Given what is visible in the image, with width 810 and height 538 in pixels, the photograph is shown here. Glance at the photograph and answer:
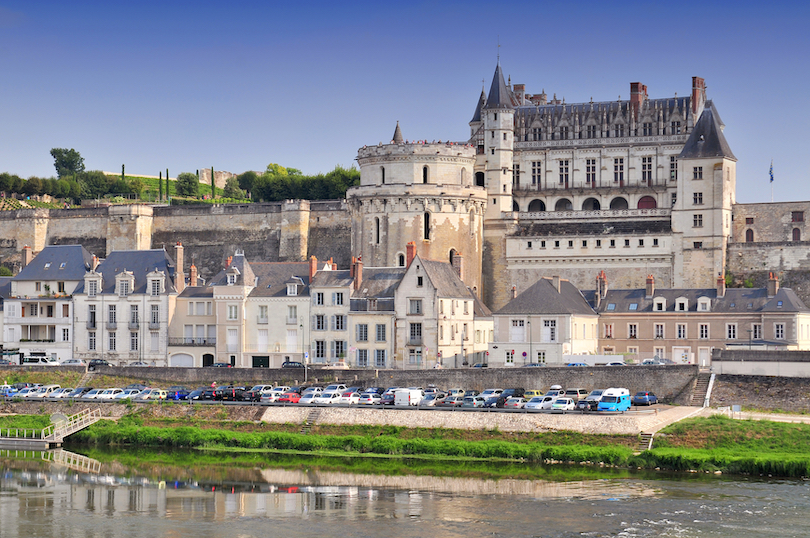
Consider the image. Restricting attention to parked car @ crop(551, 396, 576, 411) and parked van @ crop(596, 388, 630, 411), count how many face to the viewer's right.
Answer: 0

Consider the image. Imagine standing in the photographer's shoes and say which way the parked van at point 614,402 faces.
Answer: facing the viewer and to the left of the viewer

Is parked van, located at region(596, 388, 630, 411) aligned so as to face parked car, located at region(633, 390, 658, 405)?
no

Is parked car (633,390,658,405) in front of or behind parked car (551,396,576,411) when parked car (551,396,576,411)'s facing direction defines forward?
behind

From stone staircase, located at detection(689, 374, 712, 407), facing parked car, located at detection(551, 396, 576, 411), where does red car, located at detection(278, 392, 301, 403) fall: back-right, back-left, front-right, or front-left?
front-right

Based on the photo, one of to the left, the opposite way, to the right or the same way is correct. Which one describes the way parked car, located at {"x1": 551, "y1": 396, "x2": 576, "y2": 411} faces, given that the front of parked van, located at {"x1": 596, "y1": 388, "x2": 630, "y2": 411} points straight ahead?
the same way

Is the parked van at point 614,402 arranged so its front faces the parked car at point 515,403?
no

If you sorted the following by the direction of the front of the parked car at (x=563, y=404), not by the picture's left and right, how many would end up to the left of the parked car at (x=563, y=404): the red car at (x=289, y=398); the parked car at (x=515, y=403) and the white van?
0

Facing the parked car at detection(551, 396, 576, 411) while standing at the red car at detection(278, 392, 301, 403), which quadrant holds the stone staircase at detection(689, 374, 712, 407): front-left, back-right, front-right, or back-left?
front-left

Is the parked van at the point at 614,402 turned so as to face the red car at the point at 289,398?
no

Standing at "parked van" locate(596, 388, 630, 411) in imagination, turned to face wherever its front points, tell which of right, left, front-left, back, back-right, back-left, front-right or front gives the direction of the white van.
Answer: front-right
